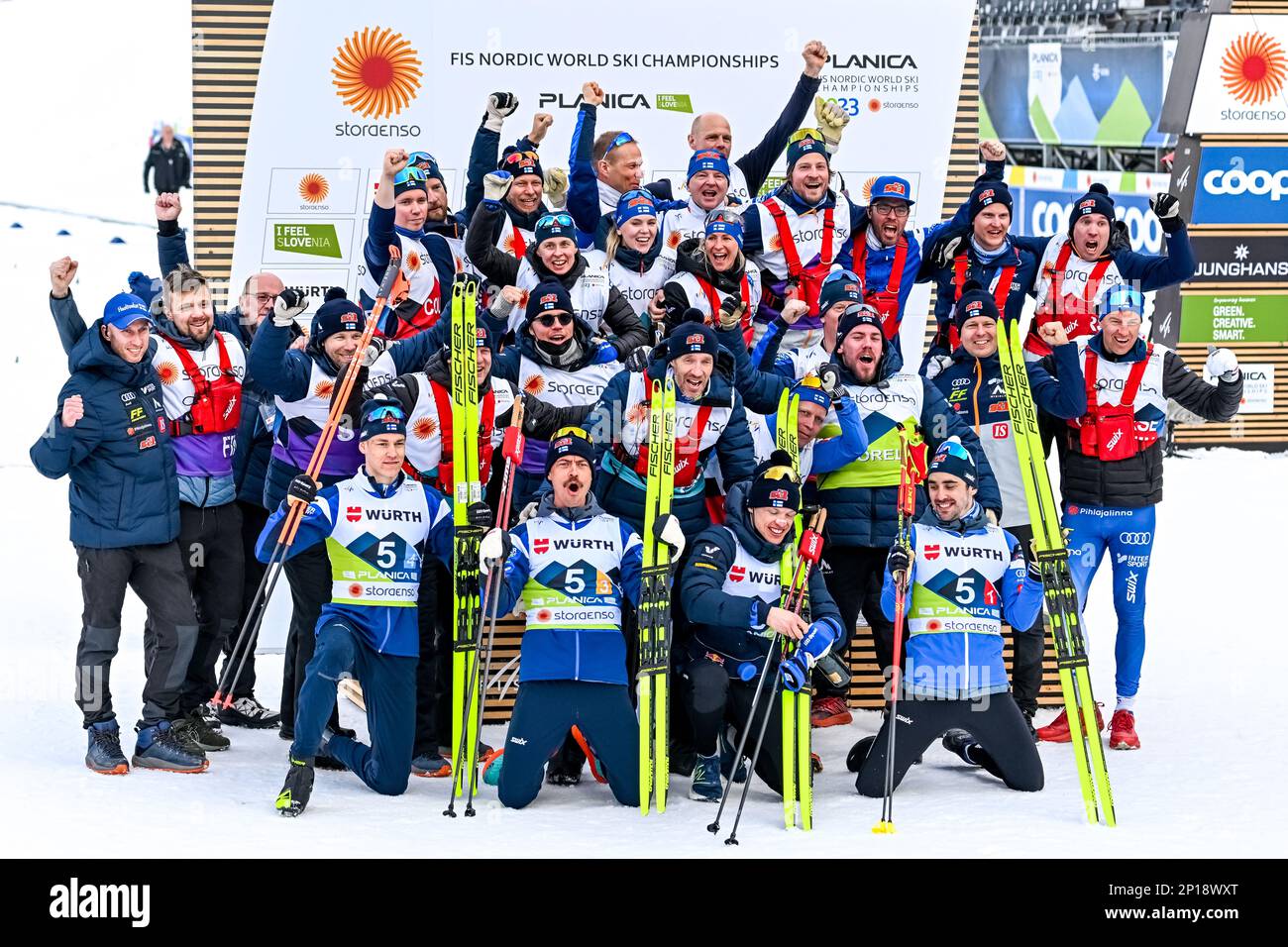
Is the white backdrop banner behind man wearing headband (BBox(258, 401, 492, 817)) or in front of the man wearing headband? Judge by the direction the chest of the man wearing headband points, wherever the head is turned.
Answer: behind

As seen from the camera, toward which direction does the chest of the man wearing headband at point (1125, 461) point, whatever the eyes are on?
toward the camera

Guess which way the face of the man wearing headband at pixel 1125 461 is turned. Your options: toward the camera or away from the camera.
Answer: toward the camera

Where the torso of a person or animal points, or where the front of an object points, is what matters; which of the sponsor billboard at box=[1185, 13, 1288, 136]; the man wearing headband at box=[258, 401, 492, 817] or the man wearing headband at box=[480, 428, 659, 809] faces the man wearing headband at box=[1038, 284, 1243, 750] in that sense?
the sponsor billboard

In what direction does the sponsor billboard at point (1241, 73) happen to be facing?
toward the camera

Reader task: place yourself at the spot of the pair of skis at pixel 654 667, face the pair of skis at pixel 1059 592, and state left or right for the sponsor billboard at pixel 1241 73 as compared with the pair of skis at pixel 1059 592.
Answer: left

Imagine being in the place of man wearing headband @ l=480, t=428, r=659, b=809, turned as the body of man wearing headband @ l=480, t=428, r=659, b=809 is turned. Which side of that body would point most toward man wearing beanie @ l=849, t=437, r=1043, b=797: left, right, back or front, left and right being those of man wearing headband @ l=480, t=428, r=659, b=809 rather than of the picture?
left

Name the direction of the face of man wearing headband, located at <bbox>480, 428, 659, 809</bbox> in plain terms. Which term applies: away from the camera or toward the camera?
toward the camera

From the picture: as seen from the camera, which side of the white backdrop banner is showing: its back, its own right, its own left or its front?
front

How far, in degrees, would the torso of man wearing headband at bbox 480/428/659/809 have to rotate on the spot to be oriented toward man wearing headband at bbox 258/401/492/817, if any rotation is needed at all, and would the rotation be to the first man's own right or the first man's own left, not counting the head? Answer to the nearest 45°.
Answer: approximately 90° to the first man's own right

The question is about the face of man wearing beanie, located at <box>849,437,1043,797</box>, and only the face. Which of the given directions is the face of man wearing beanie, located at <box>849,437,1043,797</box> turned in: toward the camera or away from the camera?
toward the camera

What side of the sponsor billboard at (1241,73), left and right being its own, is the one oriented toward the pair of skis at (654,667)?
front

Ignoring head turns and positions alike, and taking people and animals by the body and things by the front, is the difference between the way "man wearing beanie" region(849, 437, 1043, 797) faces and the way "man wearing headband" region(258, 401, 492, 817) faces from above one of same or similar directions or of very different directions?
same or similar directions

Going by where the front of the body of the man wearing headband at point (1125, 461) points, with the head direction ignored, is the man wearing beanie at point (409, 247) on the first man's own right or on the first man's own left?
on the first man's own right

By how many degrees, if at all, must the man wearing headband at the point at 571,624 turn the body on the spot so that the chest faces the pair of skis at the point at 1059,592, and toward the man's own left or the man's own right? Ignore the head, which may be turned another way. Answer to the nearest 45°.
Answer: approximately 90° to the man's own left
